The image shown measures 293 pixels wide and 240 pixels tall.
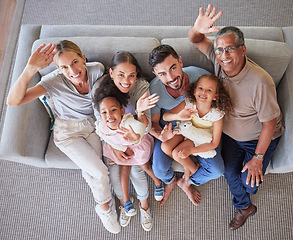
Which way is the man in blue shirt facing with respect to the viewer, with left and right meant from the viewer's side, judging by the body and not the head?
facing the viewer

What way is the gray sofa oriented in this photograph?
toward the camera
